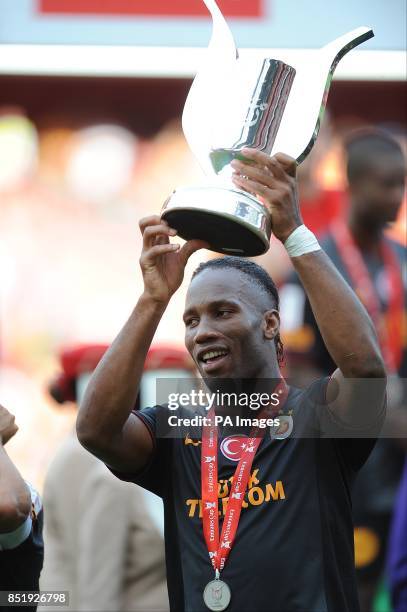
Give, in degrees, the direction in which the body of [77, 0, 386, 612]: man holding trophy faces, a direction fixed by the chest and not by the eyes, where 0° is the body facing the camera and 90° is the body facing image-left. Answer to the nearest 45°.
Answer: approximately 45°

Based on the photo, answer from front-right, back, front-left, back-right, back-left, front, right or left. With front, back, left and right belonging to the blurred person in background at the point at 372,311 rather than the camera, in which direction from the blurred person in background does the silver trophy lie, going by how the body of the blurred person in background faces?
front-right

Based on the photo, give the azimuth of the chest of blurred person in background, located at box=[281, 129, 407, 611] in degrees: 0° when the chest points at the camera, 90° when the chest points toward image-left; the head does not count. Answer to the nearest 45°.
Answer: approximately 315°

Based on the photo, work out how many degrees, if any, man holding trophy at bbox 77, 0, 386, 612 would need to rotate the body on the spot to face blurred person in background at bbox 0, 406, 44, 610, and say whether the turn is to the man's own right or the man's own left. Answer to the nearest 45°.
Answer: approximately 45° to the man's own right

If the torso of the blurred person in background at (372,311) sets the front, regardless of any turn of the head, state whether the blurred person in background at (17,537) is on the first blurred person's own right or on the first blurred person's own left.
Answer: on the first blurred person's own right
